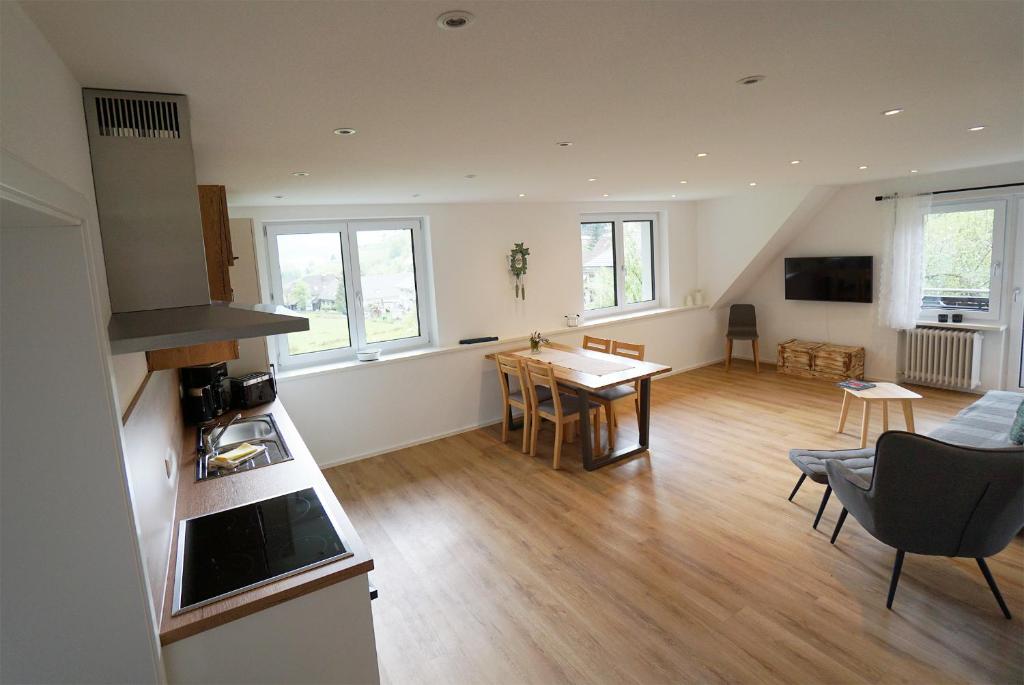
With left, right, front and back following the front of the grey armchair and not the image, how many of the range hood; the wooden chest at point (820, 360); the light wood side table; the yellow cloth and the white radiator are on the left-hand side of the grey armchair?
2

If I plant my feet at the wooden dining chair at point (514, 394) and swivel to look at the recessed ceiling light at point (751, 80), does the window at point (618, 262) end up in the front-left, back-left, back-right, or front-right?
back-left

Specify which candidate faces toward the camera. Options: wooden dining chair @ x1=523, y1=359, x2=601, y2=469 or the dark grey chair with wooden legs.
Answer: the dark grey chair with wooden legs

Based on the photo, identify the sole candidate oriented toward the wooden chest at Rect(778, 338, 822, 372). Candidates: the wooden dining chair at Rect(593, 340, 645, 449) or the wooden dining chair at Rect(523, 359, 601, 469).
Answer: the wooden dining chair at Rect(523, 359, 601, 469)

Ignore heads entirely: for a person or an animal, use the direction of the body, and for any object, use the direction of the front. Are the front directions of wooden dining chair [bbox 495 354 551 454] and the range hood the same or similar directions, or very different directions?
same or similar directions

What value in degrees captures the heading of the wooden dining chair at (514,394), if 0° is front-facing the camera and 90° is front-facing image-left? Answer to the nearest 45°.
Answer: approximately 225°

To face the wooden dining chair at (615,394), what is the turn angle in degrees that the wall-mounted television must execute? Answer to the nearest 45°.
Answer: approximately 45° to its right

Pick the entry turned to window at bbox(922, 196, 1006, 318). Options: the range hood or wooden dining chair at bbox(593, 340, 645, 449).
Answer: the range hood

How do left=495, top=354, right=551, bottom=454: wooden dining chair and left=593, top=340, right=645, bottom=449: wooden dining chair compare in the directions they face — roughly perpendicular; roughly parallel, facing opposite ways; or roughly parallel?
roughly parallel, facing opposite ways

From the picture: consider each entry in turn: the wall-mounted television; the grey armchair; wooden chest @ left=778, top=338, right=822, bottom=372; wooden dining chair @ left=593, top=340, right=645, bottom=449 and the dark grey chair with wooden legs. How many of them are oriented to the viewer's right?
0

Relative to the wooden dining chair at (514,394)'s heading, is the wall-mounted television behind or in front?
in front

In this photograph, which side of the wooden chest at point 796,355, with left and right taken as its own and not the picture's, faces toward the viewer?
front

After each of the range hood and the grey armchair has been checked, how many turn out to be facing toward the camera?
0

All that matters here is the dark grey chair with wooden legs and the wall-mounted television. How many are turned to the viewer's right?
0

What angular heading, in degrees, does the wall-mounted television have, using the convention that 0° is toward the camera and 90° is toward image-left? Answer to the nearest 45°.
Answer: approximately 0°

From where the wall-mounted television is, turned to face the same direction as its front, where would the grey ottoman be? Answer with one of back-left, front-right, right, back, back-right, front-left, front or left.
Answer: front

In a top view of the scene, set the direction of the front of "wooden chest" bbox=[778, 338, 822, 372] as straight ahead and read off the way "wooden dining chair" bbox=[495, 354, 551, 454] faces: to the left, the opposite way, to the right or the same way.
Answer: the opposite way

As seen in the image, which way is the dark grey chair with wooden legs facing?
toward the camera

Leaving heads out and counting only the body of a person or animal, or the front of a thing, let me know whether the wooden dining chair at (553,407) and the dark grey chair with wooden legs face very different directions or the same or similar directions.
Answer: very different directions

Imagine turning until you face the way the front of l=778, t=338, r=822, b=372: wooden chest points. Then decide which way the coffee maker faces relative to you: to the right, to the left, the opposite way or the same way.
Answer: to the left

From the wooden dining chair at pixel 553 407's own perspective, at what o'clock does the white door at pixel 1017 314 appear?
The white door is roughly at 1 o'clock from the wooden dining chair.

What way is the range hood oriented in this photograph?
to the viewer's right

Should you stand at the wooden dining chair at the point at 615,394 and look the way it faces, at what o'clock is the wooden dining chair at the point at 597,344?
the wooden dining chair at the point at 597,344 is roughly at 4 o'clock from the wooden dining chair at the point at 615,394.

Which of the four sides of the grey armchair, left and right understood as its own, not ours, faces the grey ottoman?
front

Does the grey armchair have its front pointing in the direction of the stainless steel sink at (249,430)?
no
